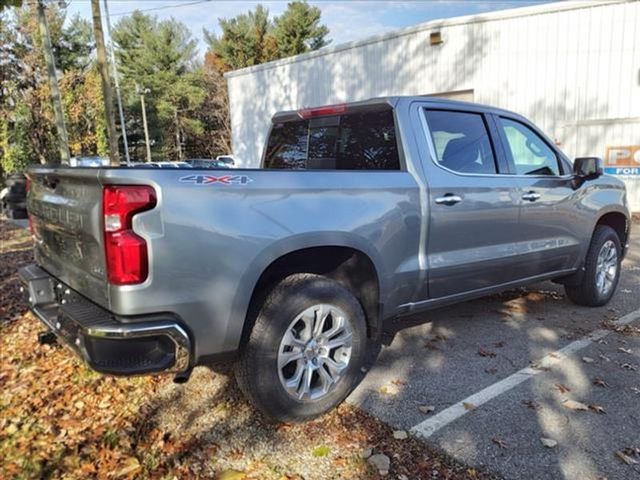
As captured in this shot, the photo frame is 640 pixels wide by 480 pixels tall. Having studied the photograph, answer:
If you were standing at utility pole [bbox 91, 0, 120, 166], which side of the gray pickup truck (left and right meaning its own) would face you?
left

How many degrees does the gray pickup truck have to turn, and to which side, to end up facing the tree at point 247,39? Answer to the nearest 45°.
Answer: approximately 45° to its left

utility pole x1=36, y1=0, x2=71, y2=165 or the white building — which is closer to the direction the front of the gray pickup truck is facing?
the white building

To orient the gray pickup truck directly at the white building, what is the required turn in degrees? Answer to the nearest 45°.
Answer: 0° — it already faces it

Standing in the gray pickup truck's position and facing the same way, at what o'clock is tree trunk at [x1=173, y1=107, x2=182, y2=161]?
The tree trunk is roughly at 10 o'clock from the gray pickup truck.

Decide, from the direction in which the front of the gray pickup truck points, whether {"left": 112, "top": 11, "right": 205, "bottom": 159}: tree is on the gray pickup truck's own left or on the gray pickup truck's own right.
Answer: on the gray pickup truck's own left

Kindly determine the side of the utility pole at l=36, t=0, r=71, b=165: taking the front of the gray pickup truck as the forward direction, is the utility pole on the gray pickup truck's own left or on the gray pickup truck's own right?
on the gray pickup truck's own left

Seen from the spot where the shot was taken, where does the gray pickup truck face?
facing away from the viewer and to the right of the viewer

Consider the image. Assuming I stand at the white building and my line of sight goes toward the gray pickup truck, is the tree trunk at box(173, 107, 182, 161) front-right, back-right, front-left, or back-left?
back-right
